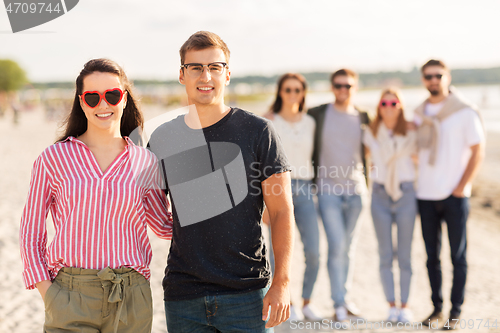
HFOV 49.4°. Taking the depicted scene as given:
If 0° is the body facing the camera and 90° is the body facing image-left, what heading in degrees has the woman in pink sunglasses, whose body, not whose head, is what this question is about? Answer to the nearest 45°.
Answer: approximately 0°

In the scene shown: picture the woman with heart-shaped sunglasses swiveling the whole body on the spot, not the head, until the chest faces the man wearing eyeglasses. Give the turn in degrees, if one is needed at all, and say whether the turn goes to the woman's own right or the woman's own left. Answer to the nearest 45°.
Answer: approximately 90° to the woman's own left

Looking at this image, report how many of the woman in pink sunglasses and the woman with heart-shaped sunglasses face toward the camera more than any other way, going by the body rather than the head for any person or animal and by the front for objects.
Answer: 2

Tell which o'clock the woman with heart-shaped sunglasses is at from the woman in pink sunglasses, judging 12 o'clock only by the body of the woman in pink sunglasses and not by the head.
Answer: The woman with heart-shaped sunglasses is roughly at 1 o'clock from the woman in pink sunglasses.

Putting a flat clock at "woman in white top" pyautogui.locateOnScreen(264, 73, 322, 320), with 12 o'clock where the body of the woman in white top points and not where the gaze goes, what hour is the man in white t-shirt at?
The man in white t-shirt is roughly at 9 o'clock from the woman in white top.

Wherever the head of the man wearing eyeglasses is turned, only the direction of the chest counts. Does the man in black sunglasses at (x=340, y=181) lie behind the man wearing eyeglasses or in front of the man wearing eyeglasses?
behind
